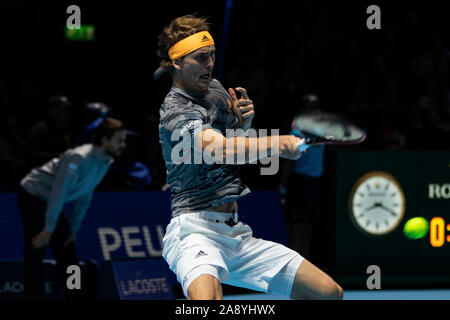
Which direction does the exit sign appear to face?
toward the camera

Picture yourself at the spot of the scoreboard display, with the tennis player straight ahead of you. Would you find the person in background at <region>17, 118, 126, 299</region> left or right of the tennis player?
right

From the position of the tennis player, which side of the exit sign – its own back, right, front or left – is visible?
front

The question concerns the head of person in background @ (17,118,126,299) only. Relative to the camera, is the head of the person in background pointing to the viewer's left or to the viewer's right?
to the viewer's right

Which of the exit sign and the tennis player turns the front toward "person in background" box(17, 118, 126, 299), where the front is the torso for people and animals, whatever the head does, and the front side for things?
the exit sign

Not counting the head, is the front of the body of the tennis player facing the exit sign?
no

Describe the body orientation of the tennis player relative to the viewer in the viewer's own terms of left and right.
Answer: facing the viewer and to the right of the viewer

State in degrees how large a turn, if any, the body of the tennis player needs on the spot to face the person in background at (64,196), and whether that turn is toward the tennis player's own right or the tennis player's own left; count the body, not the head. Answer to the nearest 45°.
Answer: approximately 180°

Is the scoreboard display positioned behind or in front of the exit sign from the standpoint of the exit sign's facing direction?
in front

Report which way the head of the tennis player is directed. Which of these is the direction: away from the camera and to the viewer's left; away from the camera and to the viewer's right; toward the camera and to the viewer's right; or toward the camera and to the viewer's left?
toward the camera and to the viewer's right

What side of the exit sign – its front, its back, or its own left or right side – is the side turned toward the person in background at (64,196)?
front

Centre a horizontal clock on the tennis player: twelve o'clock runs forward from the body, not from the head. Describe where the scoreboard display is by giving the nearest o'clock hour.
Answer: The scoreboard display is roughly at 8 o'clock from the tennis player.

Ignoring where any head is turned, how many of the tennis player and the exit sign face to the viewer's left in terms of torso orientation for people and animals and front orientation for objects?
0
